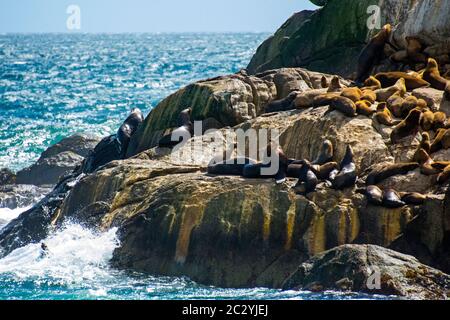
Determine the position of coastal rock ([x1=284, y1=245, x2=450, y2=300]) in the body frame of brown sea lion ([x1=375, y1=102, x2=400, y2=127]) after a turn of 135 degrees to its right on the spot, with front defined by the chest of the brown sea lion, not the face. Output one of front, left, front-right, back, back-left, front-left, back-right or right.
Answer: back-right

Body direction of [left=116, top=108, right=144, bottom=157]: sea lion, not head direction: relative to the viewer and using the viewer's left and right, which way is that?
facing to the right of the viewer

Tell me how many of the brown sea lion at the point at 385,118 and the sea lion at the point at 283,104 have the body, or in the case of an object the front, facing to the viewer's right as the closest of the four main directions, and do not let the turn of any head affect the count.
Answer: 1

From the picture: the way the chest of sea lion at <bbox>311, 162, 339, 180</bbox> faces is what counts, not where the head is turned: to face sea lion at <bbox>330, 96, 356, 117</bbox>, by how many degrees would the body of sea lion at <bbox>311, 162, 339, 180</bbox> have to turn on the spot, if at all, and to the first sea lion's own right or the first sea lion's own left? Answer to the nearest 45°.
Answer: approximately 90° to the first sea lion's own left

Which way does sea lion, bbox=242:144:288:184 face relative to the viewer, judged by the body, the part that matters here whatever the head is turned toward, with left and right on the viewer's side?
facing to the right of the viewer

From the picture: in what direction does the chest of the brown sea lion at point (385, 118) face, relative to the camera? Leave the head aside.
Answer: to the viewer's left

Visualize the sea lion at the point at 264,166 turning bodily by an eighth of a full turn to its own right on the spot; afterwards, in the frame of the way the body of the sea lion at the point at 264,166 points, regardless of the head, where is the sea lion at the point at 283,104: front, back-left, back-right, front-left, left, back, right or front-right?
back-left

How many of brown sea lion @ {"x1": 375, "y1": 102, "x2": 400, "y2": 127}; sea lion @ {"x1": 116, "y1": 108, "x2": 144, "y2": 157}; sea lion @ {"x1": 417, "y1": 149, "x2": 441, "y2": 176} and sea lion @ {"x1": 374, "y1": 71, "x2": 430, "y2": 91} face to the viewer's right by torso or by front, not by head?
1
